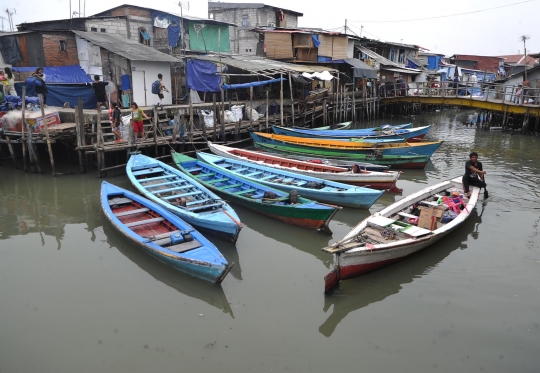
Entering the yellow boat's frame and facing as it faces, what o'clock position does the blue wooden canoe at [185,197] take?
The blue wooden canoe is roughly at 4 o'clock from the yellow boat.

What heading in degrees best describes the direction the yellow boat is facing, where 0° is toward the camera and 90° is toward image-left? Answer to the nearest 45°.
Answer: approximately 270°

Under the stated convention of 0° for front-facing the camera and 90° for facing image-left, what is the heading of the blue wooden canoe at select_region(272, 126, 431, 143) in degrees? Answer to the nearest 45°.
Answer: approximately 270°

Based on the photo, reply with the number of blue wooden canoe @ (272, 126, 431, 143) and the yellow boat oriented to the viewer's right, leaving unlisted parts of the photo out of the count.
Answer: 2

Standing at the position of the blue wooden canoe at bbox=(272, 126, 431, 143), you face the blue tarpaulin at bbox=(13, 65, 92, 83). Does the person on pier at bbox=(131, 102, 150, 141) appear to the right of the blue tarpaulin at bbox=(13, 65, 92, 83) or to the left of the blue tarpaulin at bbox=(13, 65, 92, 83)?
left
